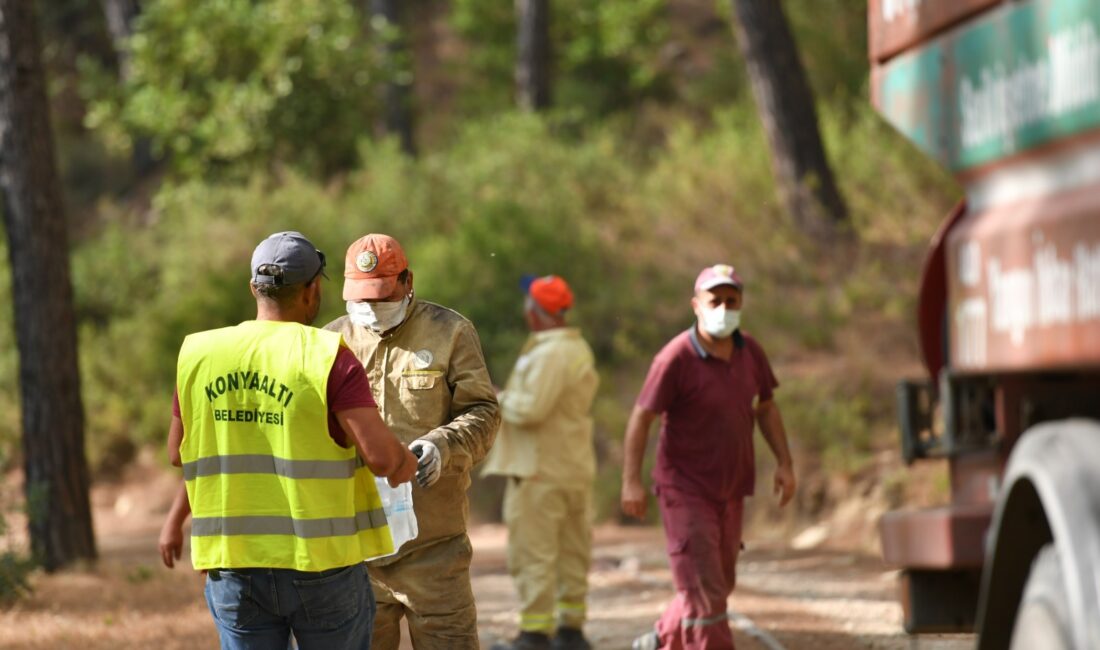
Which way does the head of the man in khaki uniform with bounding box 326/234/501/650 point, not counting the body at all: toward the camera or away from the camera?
toward the camera

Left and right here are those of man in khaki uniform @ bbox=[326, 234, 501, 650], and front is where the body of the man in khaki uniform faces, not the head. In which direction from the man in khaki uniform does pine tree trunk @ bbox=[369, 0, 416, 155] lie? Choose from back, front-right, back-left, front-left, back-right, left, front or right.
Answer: back-right

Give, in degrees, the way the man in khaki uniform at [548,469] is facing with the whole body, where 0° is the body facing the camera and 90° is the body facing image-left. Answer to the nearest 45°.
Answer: approximately 135°

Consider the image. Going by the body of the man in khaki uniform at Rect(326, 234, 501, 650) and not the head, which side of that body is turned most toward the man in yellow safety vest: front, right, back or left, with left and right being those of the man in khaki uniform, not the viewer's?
front

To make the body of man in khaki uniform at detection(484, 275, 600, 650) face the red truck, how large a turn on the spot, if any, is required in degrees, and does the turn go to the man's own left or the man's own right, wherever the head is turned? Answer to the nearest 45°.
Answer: approximately 135° to the man's own left

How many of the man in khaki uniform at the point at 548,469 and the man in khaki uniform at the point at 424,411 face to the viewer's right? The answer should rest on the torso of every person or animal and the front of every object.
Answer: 0

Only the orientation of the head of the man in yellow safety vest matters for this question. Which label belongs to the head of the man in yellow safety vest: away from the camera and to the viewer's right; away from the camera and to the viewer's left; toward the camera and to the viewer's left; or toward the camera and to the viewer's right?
away from the camera and to the viewer's right

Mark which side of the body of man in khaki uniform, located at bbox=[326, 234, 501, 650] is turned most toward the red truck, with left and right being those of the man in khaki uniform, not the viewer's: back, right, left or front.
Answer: left

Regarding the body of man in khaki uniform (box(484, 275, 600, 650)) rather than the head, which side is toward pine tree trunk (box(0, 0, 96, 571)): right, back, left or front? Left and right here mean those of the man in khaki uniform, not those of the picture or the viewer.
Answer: front

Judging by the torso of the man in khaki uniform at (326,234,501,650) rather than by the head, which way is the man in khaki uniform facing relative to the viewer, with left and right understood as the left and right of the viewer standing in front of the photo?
facing the viewer and to the left of the viewer

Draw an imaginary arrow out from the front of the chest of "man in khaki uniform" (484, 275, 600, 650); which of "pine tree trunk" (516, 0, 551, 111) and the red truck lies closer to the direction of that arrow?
the pine tree trunk

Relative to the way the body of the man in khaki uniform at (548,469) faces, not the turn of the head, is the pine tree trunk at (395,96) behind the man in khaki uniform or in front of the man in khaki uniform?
in front

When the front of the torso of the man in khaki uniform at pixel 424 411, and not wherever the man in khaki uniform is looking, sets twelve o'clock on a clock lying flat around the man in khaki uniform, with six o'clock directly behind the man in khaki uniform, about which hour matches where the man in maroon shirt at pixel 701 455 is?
The man in maroon shirt is roughly at 6 o'clock from the man in khaki uniform.
